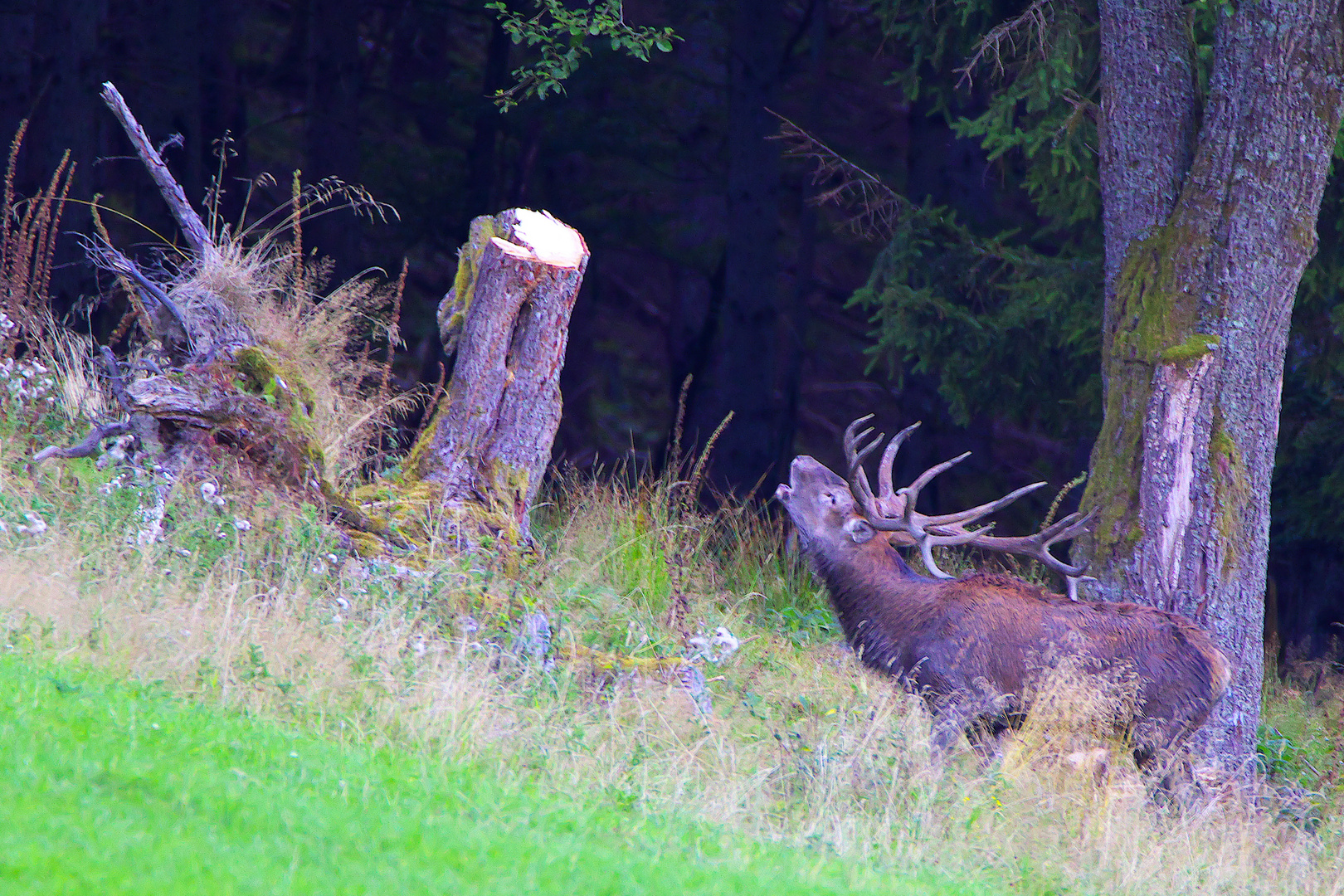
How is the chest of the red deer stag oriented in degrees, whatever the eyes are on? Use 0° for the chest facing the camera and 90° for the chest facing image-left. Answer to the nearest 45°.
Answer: approximately 90°

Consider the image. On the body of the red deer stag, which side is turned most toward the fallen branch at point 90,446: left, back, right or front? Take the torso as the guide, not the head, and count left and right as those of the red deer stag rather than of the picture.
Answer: front

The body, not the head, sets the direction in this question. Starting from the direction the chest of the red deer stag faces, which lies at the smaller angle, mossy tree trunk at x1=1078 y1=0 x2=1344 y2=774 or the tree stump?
the tree stump

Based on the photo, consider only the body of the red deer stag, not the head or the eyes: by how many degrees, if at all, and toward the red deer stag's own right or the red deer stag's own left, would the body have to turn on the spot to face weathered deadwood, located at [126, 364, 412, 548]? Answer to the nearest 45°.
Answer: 0° — it already faces it

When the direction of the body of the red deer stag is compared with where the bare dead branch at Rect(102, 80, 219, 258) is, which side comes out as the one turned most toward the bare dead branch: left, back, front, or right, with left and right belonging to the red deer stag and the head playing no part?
front

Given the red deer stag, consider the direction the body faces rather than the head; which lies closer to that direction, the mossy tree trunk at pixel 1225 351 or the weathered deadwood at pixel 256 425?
the weathered deadwood
